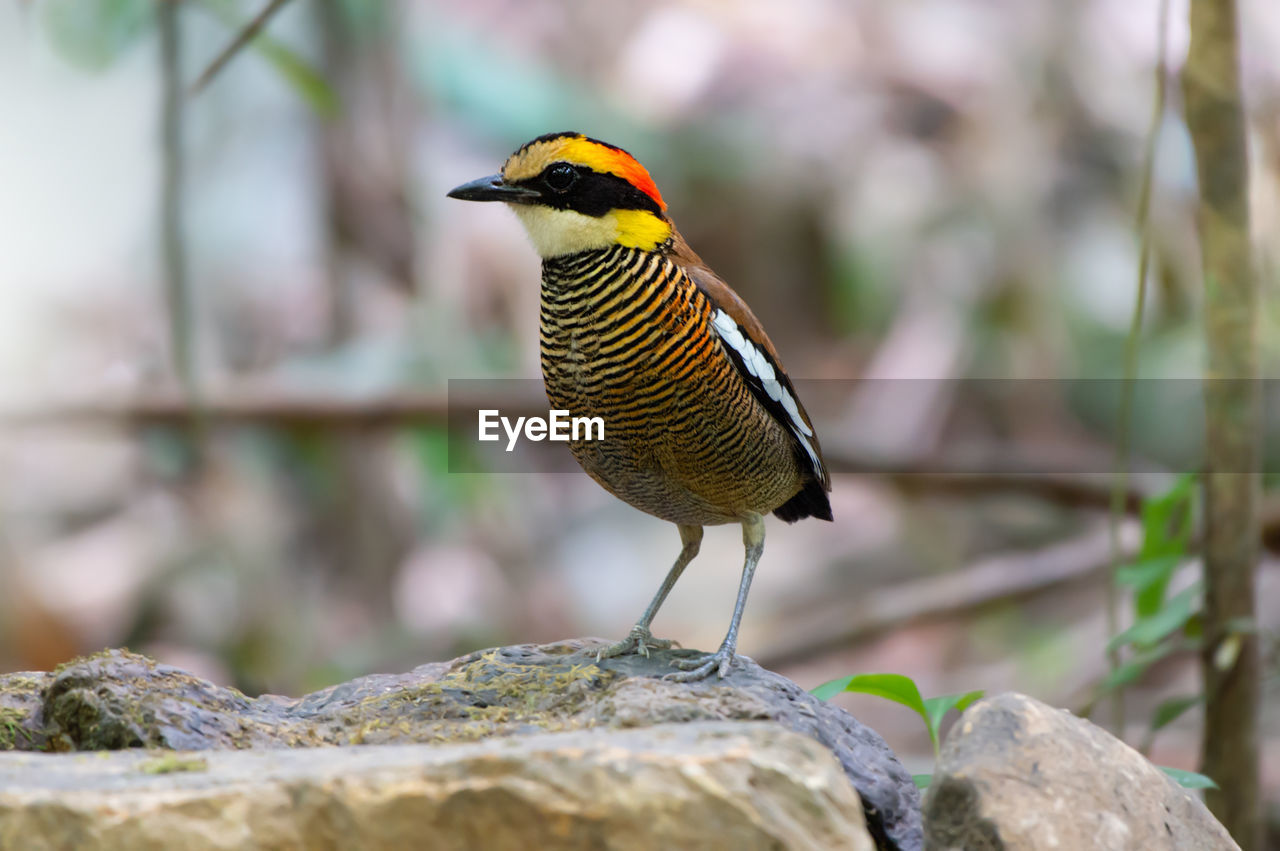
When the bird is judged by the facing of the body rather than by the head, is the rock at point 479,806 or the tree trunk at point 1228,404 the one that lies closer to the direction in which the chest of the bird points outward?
the rock

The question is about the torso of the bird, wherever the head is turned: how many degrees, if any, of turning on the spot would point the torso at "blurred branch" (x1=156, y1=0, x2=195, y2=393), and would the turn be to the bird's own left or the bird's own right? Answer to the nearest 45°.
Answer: approximately 90° to the bird's own right

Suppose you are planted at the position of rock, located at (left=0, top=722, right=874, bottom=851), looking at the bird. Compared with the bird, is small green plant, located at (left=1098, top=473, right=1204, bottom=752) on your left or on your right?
right

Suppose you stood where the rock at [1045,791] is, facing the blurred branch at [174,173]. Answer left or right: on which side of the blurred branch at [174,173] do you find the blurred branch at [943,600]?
right

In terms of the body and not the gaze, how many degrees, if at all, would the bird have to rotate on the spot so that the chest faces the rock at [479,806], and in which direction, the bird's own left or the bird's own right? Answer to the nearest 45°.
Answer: approximately 45° to the bird's own left

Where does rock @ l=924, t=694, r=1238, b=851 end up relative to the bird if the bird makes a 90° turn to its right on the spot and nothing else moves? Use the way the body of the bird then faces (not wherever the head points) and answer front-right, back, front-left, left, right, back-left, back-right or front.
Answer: back

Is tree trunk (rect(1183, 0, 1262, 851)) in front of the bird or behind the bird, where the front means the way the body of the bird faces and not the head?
behind

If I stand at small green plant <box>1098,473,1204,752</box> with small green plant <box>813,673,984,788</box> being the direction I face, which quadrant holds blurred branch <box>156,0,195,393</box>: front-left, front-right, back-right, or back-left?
front-right

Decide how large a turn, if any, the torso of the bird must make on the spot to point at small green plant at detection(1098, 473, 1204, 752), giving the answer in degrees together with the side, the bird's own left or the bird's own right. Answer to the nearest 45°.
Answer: approximately 180°

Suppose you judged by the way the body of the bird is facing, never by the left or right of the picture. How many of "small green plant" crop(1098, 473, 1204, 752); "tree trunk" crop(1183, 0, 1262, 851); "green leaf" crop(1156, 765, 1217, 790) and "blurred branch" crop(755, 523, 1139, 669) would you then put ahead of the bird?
0

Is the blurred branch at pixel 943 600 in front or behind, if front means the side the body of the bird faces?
behind

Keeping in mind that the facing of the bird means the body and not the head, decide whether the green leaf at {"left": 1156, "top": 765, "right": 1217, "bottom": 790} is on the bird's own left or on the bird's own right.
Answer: on the bird's own left
